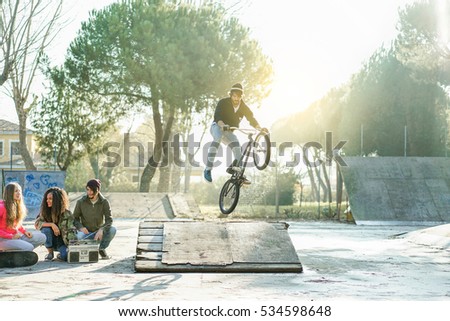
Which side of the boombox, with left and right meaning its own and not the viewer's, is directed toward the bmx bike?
left

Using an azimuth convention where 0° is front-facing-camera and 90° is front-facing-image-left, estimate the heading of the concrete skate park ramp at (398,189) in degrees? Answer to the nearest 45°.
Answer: approximately 0°

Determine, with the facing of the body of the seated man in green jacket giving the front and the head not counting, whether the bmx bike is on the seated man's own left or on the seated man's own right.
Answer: on the seated man's own left

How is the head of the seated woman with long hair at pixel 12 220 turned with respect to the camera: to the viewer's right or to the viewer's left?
to the viewer's right

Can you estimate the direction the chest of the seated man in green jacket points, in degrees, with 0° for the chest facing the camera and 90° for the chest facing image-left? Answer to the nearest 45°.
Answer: approximately 0°

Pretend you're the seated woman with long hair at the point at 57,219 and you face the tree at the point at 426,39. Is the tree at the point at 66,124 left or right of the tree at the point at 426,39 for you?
left

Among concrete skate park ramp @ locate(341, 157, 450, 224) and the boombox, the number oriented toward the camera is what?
2

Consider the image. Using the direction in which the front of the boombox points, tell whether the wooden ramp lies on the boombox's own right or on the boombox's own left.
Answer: on the boombox's own left

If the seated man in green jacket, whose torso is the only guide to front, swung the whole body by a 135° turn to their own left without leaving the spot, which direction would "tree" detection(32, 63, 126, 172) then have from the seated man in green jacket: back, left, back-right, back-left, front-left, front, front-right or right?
front-left
